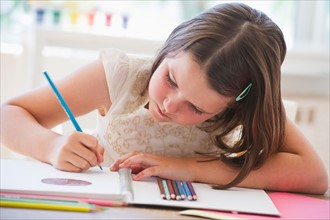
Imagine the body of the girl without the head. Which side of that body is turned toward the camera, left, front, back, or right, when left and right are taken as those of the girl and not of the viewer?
front

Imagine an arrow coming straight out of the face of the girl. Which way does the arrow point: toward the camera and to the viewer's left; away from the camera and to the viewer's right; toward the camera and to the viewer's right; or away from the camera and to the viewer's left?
toward the camera and to the viewer's left

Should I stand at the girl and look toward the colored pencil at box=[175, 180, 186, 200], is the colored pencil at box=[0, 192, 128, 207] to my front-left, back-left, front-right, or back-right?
front-right
